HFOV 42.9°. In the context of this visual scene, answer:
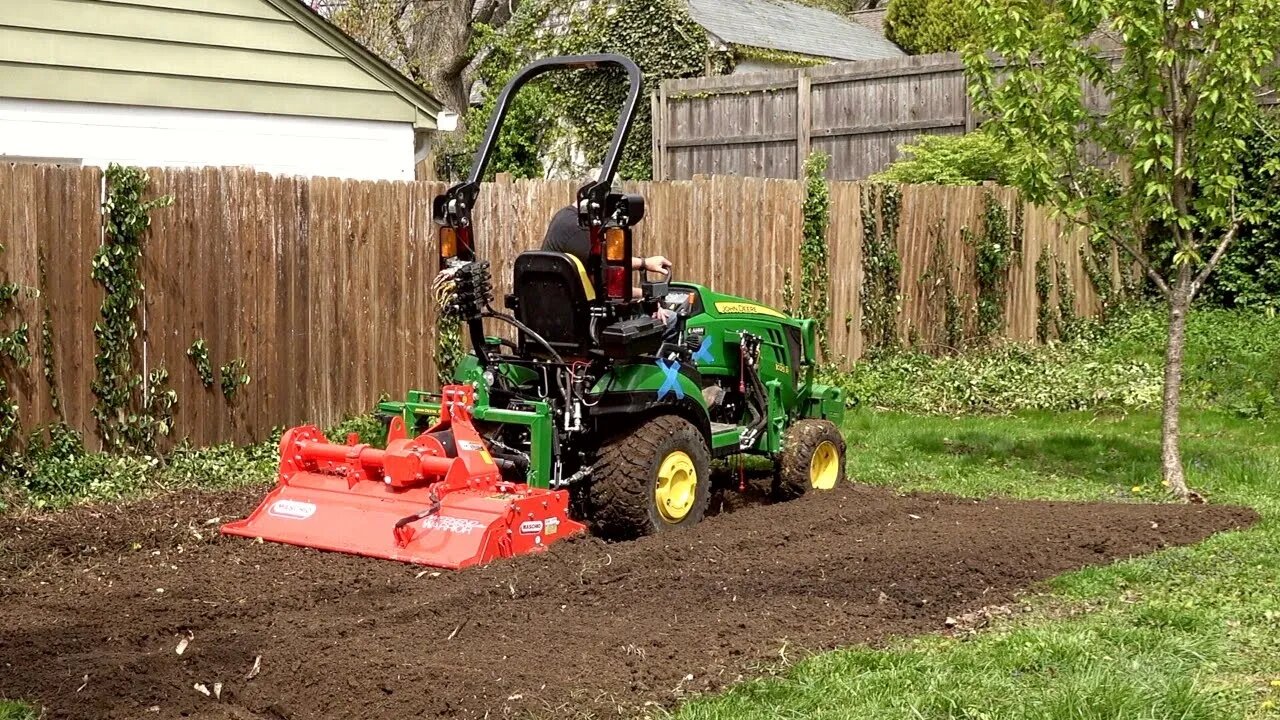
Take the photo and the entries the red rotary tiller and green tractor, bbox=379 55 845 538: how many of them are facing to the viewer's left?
0

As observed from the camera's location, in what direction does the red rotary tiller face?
facing away from the viewer and to the right of the viewer

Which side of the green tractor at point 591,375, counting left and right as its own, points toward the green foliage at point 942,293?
front

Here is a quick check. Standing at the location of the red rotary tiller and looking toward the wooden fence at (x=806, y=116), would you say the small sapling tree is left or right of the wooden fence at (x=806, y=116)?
right

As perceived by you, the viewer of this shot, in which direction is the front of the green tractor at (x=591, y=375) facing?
facing away from the viewer and to the right of the viewer

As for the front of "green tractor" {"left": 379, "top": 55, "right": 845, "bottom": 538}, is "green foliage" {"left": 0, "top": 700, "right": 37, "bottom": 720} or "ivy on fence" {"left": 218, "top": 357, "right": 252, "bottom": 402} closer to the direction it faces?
the ivy on fence

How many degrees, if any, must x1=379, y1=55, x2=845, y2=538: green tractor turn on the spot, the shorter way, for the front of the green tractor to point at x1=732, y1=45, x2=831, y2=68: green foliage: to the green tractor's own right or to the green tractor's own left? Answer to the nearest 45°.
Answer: approximately 45° to the green tractor's own left

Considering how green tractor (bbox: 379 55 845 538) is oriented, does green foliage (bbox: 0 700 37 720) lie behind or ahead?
behind

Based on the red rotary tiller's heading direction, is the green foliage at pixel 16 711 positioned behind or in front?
behind

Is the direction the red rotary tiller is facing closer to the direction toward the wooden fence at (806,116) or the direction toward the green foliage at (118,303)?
the wooden fence

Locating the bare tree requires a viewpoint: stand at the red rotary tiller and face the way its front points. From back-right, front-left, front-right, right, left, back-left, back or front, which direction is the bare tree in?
front-left

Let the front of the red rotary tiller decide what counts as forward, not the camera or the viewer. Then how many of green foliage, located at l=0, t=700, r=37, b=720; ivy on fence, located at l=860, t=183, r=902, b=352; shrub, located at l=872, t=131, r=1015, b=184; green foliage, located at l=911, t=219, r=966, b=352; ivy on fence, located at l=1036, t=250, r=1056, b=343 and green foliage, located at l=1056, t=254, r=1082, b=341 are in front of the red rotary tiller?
5

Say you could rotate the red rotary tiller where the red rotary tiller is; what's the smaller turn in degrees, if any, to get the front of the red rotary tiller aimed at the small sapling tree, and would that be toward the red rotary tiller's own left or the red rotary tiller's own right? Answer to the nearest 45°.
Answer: approximately 45° to the red rotary tiller's own right

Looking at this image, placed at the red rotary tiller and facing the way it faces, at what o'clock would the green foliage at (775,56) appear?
The green foliage is roughly at 11 o'clock from the red rotary tiller.

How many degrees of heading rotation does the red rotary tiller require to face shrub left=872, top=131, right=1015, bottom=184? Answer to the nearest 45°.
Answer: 0° — it already faces it
